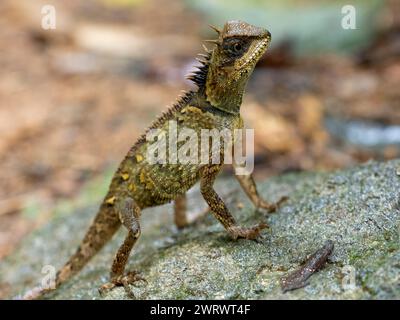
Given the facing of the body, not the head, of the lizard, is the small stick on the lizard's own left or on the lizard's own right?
on the lizard's own right

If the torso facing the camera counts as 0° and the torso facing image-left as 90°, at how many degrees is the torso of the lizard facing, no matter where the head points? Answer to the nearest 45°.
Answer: approximately 270°
